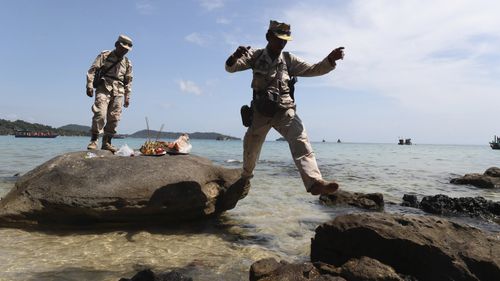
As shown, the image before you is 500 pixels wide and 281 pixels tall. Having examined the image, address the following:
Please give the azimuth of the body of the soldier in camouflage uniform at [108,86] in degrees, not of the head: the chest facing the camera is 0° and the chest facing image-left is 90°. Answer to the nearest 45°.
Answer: approximately 315°

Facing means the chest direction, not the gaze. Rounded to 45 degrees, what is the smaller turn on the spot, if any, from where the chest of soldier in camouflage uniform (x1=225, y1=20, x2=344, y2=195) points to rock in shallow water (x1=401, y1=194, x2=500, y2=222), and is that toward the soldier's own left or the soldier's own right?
approximately 90° to the soldier's own left

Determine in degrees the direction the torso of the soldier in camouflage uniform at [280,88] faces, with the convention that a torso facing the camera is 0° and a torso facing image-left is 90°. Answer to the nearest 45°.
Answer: approximately 315°

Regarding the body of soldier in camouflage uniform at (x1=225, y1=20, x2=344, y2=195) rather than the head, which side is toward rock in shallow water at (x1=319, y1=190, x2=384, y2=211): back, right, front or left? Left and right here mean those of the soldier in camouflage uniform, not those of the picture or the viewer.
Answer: left

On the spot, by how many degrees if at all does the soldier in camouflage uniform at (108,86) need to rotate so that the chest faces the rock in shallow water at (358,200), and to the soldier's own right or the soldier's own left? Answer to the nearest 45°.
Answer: approximately 45° to the soldier's own left

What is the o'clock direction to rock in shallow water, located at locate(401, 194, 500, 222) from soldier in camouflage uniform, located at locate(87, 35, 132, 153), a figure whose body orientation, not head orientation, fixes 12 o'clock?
The rock in shallow water is roughly at 11 o'clock from the soldier in camouflage uniform.

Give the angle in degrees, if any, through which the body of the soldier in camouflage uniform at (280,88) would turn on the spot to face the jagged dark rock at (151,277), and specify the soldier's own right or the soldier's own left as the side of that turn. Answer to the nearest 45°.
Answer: approximately 90° to the soldier's own right

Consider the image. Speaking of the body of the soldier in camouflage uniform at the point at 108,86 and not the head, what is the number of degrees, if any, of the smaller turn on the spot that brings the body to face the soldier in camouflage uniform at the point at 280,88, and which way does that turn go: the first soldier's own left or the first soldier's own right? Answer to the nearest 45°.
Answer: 0° — they already face them
